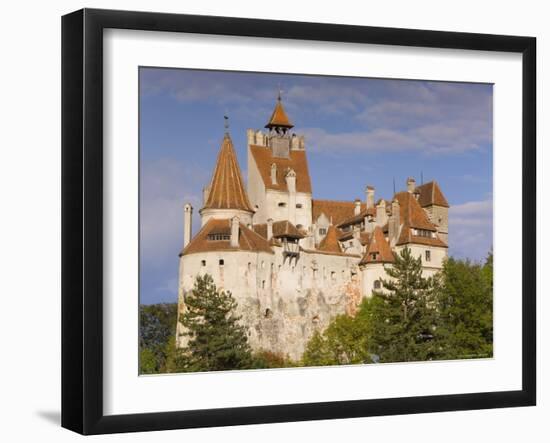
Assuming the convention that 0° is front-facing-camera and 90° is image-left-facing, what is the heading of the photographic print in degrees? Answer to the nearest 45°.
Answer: approximately 315°

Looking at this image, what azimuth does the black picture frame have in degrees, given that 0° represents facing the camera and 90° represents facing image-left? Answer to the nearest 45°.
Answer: approximately 315°
